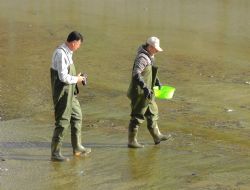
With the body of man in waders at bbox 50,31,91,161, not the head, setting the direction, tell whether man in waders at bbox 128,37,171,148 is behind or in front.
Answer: in front

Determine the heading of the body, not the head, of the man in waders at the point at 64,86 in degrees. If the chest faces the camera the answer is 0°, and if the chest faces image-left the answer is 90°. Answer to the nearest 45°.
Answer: approximately 270°
